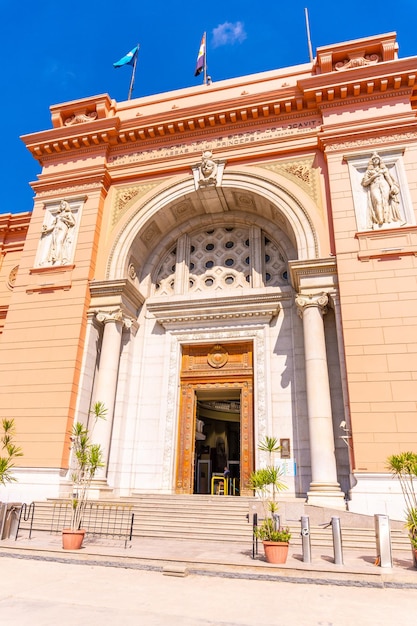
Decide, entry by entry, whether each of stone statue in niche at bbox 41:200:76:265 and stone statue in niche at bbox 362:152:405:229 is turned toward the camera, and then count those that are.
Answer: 2

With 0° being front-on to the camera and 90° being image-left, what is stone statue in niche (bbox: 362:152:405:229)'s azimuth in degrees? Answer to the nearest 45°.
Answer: approximately 0°

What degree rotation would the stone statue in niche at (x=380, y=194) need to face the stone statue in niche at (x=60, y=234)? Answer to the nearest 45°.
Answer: approximately 90° to its right

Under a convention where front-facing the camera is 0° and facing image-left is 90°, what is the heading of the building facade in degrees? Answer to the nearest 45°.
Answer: approximately 0°

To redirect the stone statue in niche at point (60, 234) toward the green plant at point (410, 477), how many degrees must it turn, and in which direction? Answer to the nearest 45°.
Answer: approximately 45° to its left
